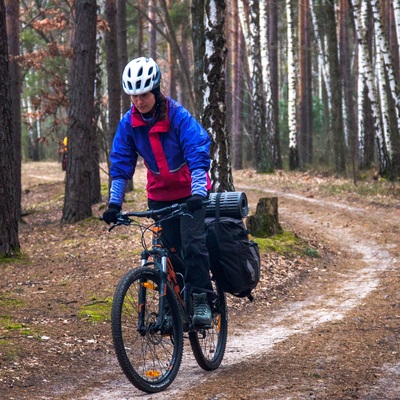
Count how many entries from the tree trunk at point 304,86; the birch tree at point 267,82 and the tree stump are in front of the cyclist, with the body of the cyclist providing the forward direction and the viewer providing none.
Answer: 0

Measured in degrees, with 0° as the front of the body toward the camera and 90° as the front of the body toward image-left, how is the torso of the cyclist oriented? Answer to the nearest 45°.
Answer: approximately 45°

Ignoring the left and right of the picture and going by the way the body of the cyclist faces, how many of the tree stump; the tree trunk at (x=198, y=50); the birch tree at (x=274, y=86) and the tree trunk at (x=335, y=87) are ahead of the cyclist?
0

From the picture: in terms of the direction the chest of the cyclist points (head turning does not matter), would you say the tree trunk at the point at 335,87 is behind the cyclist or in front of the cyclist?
behind

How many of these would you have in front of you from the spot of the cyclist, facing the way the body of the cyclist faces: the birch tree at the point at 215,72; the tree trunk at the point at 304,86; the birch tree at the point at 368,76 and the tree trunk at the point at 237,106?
0

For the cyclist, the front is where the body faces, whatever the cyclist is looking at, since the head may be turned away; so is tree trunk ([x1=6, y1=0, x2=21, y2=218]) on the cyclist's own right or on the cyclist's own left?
on the cyclist's own right

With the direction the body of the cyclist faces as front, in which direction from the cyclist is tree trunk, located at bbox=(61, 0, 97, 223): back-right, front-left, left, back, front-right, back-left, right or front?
back-right

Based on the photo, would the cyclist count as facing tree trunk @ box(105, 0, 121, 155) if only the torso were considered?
no

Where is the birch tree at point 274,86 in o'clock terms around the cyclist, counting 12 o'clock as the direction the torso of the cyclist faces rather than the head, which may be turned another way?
The birch tree is roughly at 5 o'clock from the cyclist.

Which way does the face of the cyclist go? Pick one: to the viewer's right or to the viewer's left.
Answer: to the viewer's left

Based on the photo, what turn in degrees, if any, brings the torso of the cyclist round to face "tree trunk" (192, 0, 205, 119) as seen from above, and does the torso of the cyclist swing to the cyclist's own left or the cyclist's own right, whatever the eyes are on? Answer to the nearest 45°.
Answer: approximately 135° to the cyclist's own right

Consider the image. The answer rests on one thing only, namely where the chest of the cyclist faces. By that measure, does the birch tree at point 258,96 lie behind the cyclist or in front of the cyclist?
behind

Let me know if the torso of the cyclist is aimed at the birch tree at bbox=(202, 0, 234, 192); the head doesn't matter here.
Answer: no

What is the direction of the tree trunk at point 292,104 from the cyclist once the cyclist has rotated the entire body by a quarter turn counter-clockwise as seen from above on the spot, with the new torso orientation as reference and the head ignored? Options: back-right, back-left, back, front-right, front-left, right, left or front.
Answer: back-left

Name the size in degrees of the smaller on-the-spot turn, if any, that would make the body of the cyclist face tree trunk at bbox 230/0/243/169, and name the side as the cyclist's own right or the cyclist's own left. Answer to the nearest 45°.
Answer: approximately 135° to the cyclist's own right
